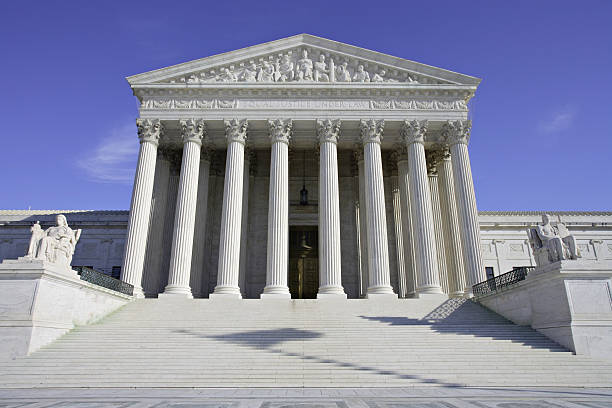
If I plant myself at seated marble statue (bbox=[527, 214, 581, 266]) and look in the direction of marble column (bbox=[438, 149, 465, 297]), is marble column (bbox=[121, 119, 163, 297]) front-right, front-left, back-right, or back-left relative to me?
front-left

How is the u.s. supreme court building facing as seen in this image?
toward the camera
